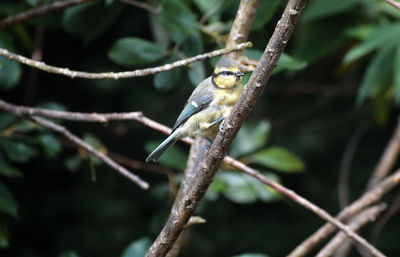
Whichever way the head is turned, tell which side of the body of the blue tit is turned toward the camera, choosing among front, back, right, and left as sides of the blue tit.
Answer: right

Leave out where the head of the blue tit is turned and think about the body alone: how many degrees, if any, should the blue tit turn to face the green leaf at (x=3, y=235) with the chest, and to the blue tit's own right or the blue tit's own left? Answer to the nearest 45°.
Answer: approximately 135° to the blue tit's own left

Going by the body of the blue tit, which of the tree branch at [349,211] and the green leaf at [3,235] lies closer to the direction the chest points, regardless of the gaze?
the tree branch
